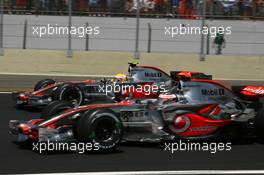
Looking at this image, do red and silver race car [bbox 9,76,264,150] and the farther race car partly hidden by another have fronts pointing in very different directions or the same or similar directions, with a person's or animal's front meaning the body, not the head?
same or similar directions

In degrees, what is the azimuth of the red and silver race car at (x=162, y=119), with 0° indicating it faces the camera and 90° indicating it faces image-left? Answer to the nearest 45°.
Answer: approximately 45°

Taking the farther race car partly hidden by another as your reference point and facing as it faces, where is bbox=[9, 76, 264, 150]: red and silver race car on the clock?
The red and silver race car is roughly at 10 o'clock from the farther race car partly hidden by another.

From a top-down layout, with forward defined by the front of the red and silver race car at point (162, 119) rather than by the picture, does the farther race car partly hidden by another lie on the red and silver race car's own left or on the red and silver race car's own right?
on the red and silver race car's own right

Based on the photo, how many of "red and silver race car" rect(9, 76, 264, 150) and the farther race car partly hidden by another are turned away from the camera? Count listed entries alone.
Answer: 0

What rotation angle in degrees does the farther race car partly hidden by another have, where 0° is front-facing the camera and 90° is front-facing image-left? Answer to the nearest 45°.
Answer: approximately 45°
